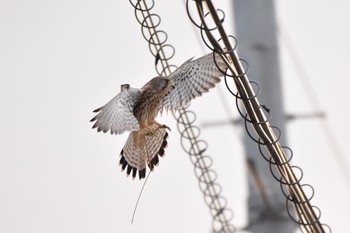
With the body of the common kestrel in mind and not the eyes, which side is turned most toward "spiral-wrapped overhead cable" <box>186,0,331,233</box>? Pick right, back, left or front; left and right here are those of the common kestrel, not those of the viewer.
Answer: front

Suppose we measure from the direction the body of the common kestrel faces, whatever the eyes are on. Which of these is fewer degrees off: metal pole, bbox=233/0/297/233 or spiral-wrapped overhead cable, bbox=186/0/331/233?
the spiral-wrapped overhead cable

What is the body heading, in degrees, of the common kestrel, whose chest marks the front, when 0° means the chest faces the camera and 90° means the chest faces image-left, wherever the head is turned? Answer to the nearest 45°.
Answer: approximately 315°

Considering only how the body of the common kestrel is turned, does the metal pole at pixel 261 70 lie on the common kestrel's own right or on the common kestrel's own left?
on the common kestrel's own left
